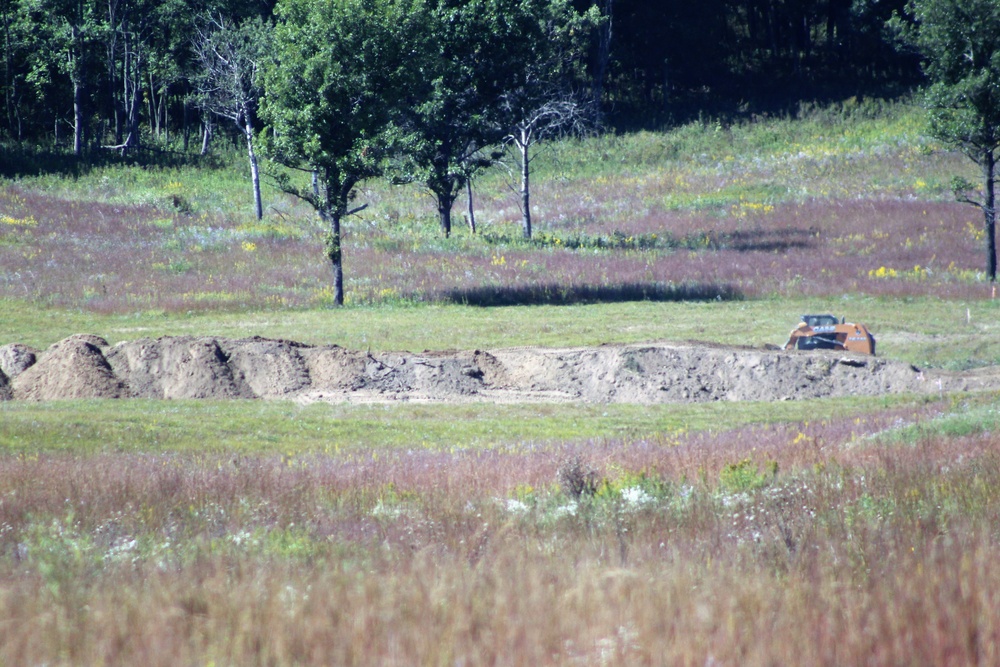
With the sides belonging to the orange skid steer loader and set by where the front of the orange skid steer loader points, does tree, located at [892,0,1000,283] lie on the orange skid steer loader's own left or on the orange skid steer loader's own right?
on the orange skid steer loader's own right

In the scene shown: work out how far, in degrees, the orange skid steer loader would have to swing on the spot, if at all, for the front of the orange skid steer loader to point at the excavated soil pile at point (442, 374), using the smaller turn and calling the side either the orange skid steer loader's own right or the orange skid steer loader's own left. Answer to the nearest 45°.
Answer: approximately 45° to the orange skid steer loader's own left

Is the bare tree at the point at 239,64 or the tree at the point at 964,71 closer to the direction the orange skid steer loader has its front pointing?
the bare tree

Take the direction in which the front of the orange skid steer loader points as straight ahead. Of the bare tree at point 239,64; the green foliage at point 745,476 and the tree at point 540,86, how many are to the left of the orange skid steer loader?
1

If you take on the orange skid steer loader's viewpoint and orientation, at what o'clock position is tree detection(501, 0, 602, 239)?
The tree is roughly at 2 o'clock from the orange skid steer loader.

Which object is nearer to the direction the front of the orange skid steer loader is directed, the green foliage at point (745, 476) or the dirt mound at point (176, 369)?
the dirt mound

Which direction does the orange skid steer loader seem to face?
to the viewer's left

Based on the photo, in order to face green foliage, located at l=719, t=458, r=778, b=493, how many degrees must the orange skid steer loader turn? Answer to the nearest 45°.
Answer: approximately 90° to its left

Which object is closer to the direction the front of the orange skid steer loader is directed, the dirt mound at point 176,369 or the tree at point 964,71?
the dirt mound

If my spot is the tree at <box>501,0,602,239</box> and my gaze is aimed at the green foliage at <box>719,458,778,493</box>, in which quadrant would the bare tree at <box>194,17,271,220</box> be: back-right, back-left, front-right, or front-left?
back-right

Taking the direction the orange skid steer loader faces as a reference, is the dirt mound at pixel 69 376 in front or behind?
in front

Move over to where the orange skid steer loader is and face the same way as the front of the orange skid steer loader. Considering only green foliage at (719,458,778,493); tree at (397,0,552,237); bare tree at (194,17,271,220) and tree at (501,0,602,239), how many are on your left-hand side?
1

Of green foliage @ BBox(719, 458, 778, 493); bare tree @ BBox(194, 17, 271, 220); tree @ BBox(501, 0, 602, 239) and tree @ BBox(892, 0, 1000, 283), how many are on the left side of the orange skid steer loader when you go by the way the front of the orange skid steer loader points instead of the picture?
1

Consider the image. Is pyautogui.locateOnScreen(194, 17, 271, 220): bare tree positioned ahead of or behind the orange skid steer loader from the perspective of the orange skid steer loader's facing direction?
ahead

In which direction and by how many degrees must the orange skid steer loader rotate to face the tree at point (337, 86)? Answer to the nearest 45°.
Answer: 0° — it already faces it
